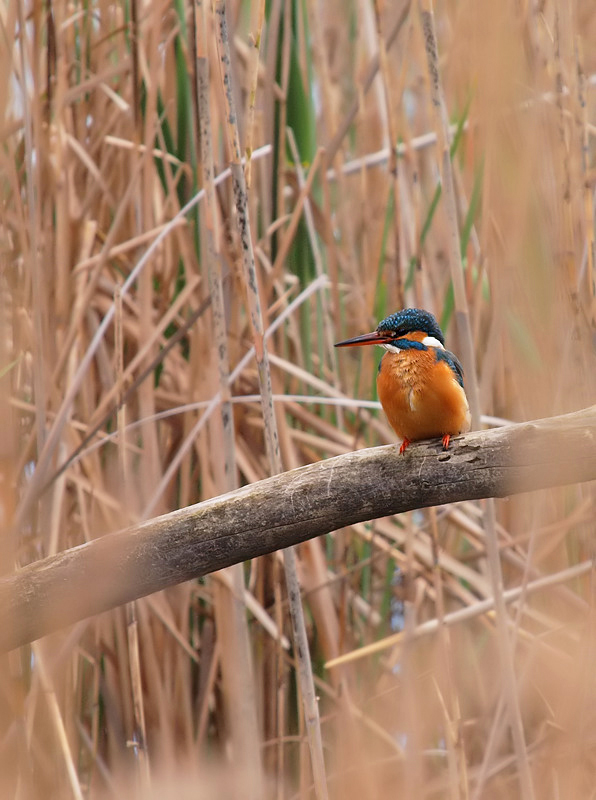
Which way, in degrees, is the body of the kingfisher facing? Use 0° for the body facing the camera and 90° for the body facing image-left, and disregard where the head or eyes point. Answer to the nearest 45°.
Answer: approximately 45°
